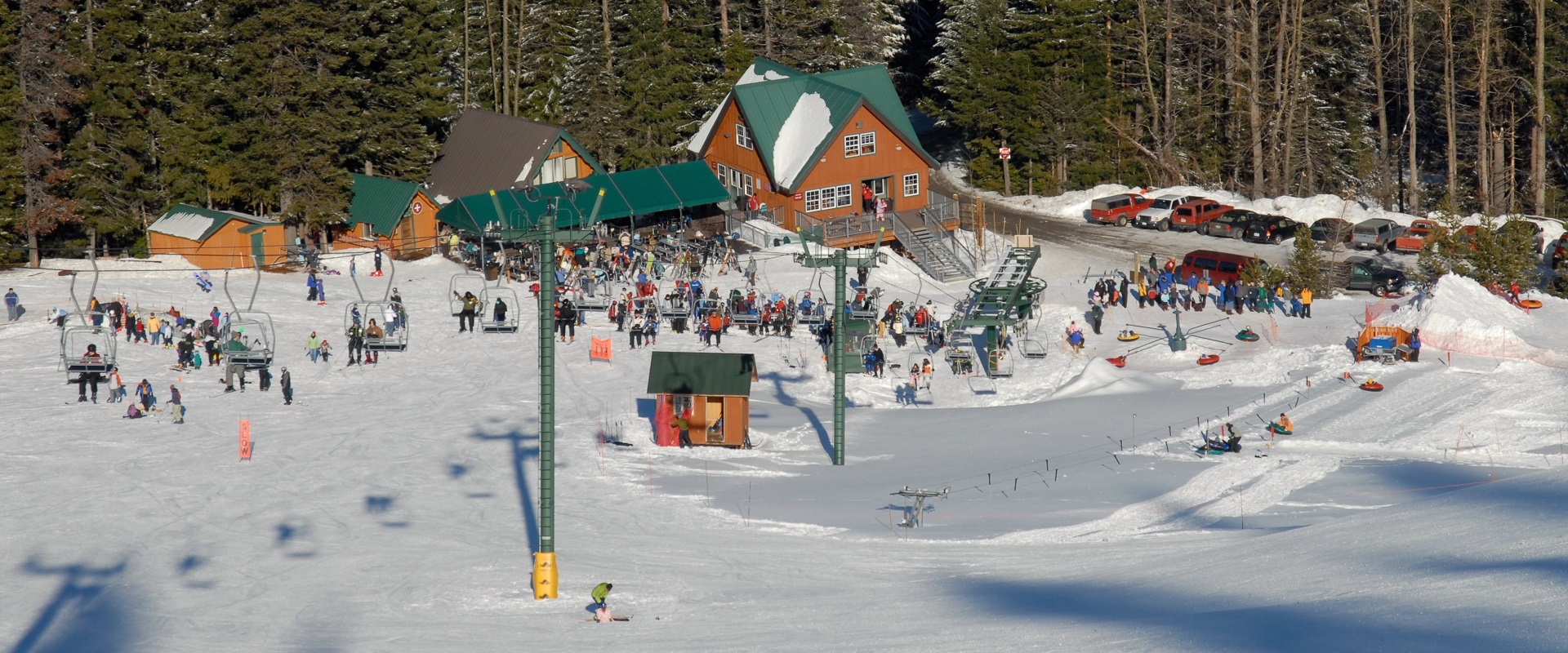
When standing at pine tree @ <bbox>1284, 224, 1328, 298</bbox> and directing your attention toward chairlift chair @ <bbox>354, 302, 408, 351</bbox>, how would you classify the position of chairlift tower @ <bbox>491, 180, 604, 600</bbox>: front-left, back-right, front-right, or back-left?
front-left

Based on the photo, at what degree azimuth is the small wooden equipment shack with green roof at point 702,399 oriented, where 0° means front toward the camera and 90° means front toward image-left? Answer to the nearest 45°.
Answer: approximately 0°

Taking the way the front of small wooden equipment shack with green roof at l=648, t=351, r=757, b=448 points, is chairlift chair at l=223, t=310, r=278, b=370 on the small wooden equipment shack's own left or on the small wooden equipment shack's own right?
on the small wooden equipment shack's own right

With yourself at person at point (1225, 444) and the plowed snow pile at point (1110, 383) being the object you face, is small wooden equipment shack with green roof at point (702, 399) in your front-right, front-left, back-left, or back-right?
front-left

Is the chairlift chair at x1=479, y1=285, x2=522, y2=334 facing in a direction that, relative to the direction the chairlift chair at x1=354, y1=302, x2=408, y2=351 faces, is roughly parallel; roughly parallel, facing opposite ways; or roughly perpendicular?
roughly parallel

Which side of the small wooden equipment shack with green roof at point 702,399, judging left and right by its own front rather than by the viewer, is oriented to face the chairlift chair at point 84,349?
right
